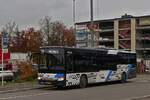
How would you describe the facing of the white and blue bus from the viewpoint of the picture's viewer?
facing the viewer and to the left of the viewer
